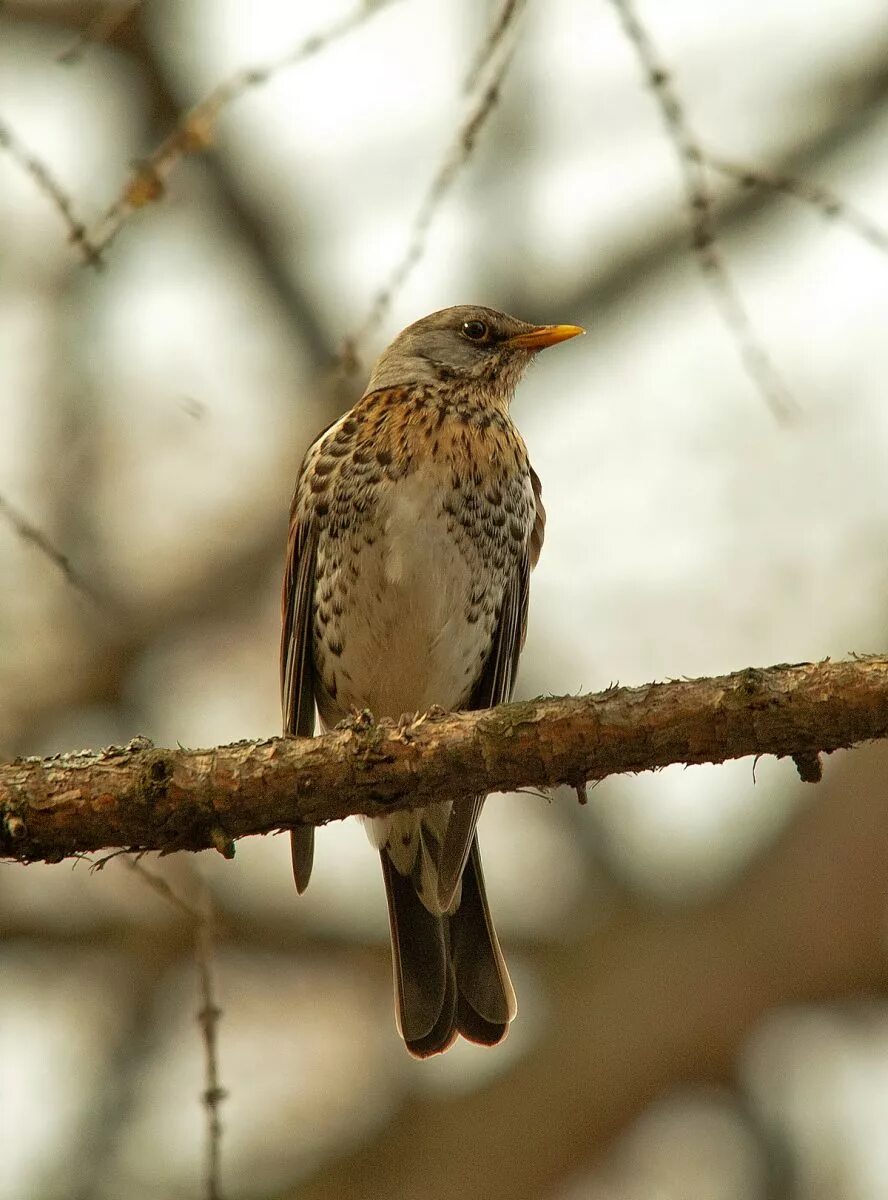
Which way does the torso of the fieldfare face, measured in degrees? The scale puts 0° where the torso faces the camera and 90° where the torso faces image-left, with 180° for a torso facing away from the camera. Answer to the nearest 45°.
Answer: approximately 0°
